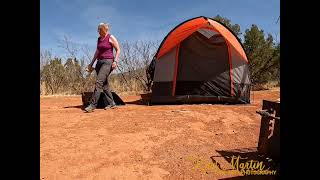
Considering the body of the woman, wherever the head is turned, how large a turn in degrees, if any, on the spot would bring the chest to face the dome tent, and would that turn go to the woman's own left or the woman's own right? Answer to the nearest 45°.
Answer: approximately 135° to the woman's own left

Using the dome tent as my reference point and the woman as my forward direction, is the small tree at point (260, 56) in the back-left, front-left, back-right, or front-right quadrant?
back-right

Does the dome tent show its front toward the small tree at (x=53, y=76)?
no

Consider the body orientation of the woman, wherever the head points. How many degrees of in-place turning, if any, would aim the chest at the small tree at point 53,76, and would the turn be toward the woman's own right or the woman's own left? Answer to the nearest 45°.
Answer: approximately 135° to the woman's own right

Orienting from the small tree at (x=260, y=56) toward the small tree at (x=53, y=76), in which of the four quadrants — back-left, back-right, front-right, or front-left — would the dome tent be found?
front-left

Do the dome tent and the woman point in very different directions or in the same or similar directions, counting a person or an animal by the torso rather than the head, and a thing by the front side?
same or similar directions

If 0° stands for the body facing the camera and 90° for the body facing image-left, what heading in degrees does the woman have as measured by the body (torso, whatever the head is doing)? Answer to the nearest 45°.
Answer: approximately 45°

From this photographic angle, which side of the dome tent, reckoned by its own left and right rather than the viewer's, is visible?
front

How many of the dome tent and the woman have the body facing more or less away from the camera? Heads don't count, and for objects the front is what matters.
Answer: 0

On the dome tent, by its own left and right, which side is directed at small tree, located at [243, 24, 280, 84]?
back
